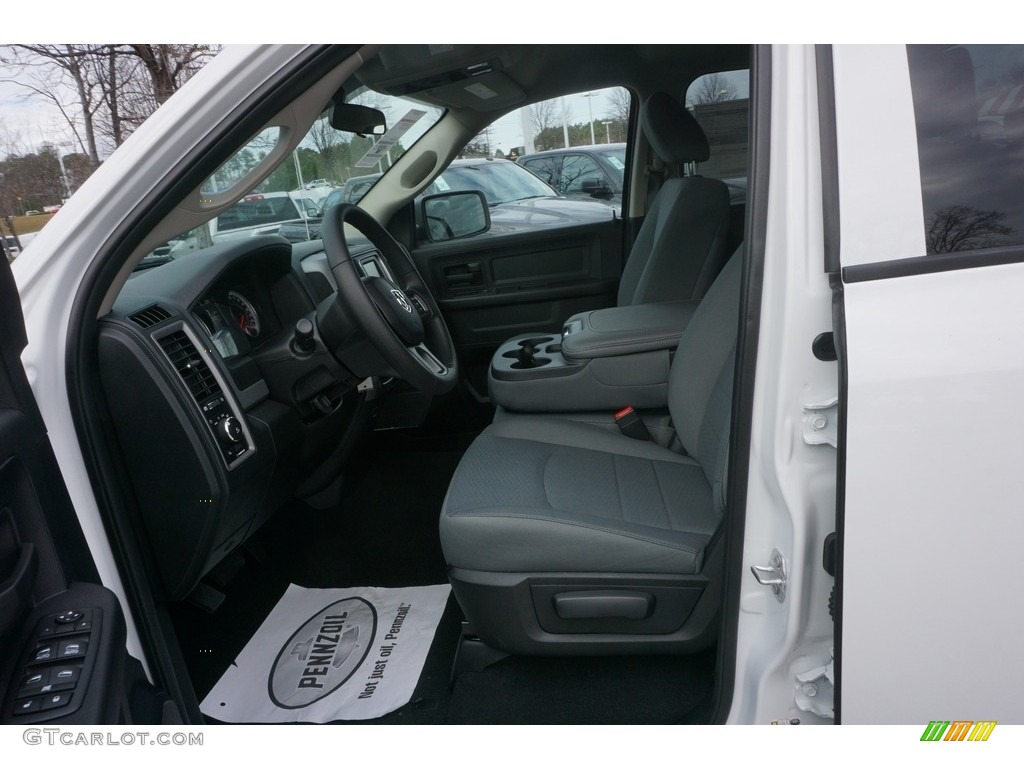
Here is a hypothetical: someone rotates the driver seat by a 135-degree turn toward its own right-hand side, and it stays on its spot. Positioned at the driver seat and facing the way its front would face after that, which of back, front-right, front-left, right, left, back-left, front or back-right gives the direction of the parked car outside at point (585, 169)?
front-left

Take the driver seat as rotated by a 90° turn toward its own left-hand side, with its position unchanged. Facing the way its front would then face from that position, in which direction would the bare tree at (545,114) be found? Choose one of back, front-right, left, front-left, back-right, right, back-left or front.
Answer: back

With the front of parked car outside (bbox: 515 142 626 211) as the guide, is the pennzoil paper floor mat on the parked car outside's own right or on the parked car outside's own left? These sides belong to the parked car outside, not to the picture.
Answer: on the parked car outside's own right

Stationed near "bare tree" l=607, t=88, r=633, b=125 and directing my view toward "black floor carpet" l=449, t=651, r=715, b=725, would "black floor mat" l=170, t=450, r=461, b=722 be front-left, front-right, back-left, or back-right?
front-right

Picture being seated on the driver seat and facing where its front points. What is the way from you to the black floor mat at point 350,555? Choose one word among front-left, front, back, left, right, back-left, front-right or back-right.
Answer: front-right

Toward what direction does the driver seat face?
to the viewer's left

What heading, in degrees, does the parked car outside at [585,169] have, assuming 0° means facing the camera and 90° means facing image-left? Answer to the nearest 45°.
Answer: approximately 315°

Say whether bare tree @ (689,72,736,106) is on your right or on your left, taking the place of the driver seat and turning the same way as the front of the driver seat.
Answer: on your right

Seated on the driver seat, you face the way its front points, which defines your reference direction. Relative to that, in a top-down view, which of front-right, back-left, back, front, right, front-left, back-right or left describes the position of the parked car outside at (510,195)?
right
